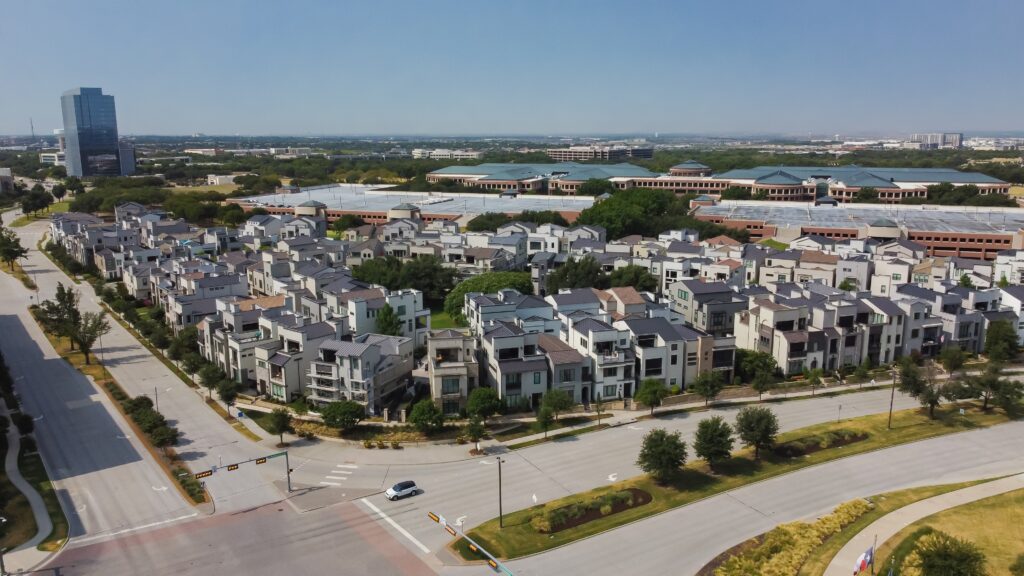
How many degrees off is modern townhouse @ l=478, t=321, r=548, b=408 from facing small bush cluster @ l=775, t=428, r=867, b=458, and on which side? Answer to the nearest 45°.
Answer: approximately 90° to its left

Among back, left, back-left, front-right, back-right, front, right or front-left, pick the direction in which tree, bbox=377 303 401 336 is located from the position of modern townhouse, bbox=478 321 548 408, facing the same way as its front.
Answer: back-right

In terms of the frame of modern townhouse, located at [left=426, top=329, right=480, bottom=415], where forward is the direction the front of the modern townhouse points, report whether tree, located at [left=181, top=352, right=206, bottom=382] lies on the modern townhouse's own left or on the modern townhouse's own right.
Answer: on the modern townhouse's own right

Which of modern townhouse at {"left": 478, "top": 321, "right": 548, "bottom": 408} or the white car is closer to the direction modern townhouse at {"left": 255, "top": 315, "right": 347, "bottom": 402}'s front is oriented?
the white car

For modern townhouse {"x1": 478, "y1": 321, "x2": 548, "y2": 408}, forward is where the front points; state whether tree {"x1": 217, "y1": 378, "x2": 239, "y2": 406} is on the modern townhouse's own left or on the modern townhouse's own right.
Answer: on the modern townhouse's own right

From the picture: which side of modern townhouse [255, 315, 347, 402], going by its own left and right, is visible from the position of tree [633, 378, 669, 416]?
left

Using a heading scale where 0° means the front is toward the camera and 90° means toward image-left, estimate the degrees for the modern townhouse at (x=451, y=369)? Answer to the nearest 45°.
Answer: approximately 0°

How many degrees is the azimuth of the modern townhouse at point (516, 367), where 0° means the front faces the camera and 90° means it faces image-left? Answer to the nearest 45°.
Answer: approximately 0°

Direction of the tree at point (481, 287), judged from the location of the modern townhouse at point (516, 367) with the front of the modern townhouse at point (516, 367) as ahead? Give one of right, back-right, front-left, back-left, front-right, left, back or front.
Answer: back

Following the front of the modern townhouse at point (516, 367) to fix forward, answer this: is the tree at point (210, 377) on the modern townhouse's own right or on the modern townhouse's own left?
on the modern townhouse's own right

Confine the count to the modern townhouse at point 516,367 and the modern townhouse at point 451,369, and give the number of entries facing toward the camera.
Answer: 2

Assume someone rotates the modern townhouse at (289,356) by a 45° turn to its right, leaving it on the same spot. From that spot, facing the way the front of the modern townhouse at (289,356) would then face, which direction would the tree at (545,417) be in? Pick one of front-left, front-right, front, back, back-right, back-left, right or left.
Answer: back-left

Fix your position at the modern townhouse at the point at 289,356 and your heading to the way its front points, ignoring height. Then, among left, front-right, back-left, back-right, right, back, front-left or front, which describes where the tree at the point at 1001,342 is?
back-left

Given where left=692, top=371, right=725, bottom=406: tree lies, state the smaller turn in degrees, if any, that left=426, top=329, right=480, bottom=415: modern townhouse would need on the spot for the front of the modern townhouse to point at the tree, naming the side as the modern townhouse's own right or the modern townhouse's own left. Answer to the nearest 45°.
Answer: approximately 90° to the modern townhouse's own left
